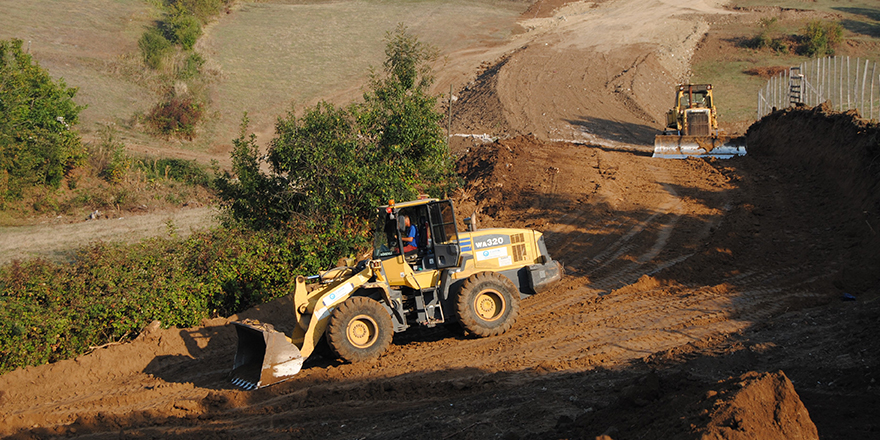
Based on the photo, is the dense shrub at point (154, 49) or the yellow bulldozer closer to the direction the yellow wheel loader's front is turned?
the dense shrub

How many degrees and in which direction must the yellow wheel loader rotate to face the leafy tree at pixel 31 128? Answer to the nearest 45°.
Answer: approximately 45° to its right

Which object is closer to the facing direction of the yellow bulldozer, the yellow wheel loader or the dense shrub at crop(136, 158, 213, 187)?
the yellow wheel loader

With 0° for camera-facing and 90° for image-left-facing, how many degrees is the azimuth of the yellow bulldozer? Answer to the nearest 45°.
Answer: approximately 0°

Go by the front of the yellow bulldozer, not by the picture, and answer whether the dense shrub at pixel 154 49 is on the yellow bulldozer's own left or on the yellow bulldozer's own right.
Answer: on the yellow bulldozer's own right

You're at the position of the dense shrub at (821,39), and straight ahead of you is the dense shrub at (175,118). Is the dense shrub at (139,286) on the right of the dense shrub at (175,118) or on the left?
left

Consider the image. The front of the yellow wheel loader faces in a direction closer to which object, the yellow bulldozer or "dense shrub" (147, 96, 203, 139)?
the dense shrub

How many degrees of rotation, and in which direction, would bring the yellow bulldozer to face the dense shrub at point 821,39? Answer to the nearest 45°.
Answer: approximately 180°

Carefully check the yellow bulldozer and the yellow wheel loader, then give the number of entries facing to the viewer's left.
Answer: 1

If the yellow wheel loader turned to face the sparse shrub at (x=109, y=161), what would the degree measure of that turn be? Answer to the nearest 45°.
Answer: approximately 45° to its right

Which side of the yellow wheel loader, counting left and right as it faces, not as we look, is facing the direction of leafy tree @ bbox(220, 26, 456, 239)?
right

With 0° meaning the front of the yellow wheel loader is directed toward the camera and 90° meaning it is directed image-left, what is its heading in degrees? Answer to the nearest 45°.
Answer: approximately 90°

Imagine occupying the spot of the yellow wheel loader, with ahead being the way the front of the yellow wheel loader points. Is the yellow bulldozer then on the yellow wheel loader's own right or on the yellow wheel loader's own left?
on the yellow wheel loader's own right

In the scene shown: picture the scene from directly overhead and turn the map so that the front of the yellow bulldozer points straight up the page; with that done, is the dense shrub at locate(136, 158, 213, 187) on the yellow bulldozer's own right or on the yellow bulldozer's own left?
on the yellow bulldozer's own right

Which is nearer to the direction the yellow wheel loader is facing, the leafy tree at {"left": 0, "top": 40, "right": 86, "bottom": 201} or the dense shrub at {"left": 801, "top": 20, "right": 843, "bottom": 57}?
the leafy tree
